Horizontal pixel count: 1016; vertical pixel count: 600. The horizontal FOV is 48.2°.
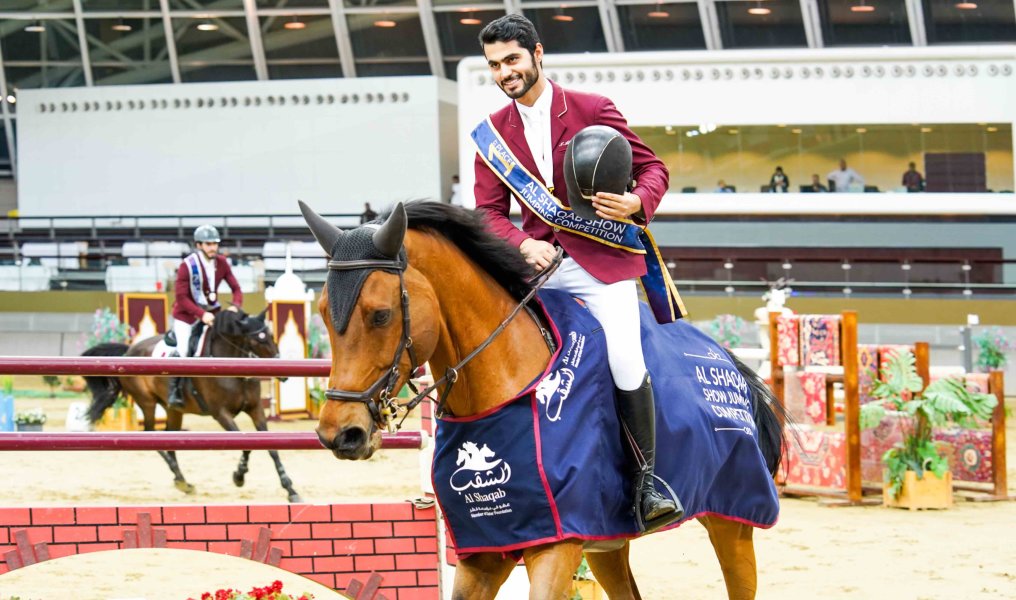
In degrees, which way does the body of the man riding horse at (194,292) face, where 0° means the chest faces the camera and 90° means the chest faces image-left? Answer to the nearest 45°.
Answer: approximately 315°

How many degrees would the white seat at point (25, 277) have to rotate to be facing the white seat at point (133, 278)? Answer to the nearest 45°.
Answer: approximately 45° to its left

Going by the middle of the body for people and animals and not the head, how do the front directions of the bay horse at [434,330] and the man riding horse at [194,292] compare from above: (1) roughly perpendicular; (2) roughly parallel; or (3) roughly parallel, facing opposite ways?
roughly perpendicular

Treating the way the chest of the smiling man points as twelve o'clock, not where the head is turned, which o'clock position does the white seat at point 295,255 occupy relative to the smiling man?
The white seat is roughly at 4 o'clock from the smiling man.

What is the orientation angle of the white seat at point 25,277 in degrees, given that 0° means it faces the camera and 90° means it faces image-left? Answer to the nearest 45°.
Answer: approximately 0°

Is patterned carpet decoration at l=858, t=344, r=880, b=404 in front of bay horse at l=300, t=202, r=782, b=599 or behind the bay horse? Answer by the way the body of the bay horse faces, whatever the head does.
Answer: behind

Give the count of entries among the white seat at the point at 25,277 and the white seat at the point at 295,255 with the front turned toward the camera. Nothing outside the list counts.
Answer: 2

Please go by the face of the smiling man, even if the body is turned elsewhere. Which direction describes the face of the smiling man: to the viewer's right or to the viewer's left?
to the viewer's left

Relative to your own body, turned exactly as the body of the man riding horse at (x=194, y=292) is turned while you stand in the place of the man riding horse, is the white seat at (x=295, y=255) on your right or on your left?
on your left

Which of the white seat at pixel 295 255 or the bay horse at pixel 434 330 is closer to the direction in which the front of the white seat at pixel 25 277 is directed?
the bay horse

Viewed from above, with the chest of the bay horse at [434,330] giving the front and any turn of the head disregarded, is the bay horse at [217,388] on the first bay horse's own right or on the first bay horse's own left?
on the first bay horse's own right

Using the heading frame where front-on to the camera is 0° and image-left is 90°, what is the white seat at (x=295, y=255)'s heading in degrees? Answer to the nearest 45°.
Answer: approximately 0°

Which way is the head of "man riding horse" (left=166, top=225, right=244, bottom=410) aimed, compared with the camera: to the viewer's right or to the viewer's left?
to the viewer's right
